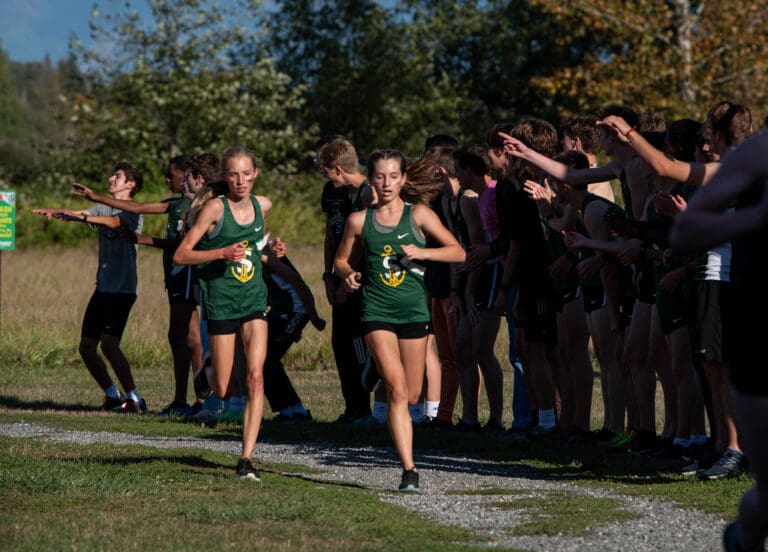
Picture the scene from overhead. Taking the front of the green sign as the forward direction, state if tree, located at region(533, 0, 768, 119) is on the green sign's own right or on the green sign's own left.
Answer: on the green sign's own left

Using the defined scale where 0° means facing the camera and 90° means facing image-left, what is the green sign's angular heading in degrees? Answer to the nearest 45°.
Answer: approximately 0°

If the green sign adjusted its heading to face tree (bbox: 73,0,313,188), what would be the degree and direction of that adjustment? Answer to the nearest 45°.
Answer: approximately 180°
